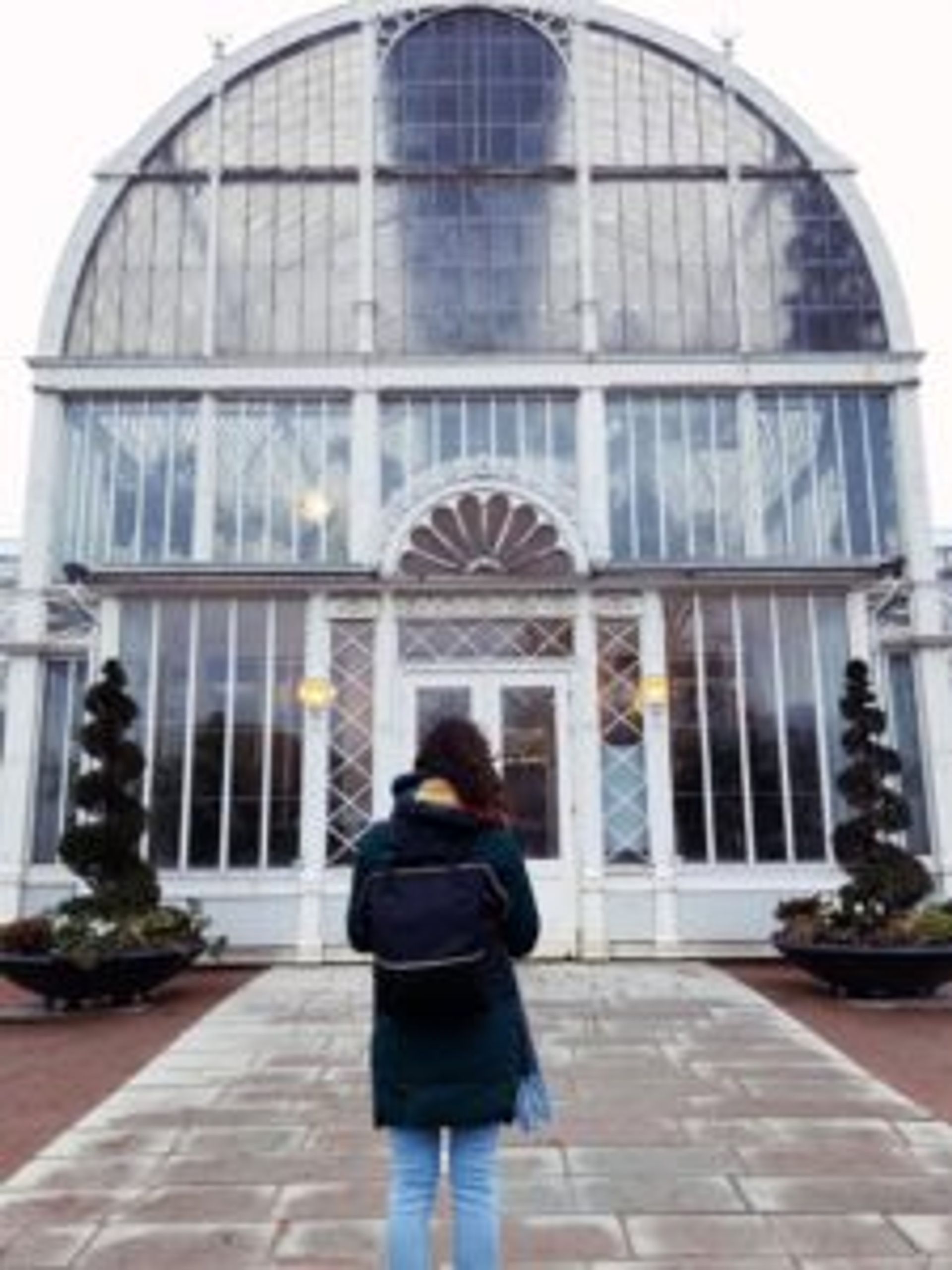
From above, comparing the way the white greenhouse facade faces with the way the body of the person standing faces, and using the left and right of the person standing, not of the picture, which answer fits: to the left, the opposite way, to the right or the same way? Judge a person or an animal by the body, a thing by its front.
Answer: the opposite way

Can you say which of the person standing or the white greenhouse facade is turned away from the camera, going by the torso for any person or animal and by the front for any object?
the person standing

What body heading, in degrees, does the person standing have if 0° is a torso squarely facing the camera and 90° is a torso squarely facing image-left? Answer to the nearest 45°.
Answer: approximately 180°

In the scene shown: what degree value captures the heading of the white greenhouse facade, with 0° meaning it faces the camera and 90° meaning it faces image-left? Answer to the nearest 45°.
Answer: approximately 0°

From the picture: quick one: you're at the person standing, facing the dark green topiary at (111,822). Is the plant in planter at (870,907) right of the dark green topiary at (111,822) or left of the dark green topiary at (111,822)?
right

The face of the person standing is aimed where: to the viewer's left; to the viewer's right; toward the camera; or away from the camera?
away from the camera

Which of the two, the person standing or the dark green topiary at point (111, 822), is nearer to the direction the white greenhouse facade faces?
the person standing

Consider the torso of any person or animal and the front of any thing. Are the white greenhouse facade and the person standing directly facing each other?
yes

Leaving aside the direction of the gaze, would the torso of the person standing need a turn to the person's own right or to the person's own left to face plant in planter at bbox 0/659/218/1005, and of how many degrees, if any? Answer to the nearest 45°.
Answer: approximately 45° to the person's own left

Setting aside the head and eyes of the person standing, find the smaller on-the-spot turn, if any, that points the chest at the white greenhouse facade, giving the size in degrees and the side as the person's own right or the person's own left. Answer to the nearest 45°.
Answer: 0° — they already face it

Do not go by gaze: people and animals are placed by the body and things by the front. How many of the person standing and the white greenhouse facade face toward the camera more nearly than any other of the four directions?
1

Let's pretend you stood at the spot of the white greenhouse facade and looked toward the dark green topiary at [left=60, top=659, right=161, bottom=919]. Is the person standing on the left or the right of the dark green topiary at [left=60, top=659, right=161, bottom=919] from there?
left
